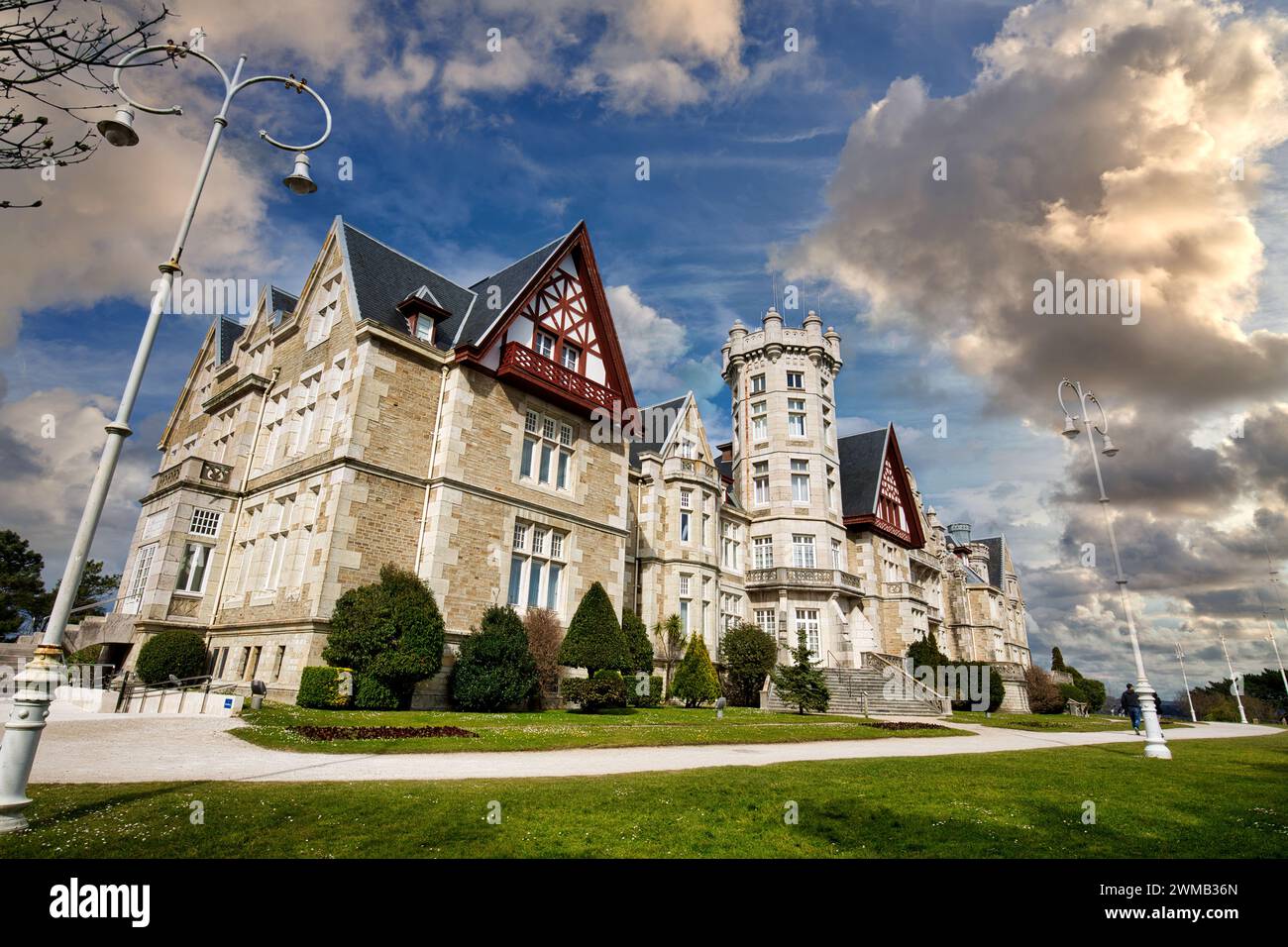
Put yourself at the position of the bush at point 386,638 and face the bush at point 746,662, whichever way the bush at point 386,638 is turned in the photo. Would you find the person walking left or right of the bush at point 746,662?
right

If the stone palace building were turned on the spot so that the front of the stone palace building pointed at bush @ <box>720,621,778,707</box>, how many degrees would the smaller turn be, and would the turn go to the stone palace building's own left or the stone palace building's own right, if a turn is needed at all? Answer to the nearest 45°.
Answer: approximately 90° to the stone palace building's own left

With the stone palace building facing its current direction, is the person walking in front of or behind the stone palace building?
in front

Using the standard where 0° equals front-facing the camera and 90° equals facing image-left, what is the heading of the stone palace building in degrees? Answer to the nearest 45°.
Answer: approximately 315°

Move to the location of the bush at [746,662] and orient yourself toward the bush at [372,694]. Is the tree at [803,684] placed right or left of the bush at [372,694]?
left

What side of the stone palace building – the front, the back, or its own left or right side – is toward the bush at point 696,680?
front

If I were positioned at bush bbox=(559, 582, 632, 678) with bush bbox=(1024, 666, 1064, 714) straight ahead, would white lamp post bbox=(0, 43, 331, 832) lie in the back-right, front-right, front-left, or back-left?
back-right
